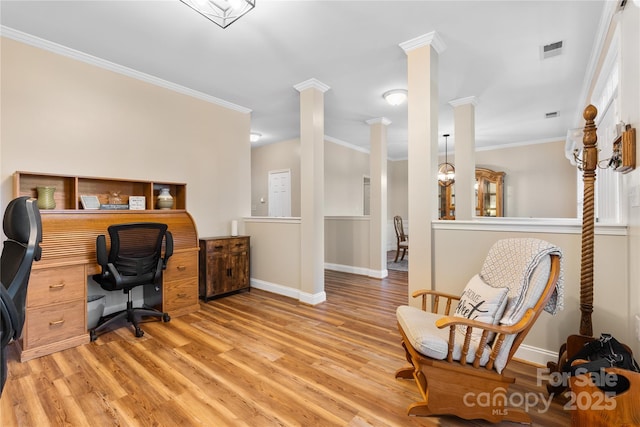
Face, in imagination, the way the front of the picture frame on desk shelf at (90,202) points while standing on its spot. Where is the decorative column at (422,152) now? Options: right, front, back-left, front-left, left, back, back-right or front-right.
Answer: front-left

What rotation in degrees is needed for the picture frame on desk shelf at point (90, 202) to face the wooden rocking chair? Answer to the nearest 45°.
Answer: approximately 45° to its left

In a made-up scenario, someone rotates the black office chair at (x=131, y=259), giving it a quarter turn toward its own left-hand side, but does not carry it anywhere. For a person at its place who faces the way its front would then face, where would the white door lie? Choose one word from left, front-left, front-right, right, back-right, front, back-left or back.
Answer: back

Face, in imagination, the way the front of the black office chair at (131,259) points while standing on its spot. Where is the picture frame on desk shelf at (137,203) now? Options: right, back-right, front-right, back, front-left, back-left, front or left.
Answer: front-right

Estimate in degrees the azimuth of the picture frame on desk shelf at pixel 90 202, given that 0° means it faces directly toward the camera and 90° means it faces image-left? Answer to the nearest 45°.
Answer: approximately 0°

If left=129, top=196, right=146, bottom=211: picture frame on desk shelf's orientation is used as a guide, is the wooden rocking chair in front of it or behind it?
in front

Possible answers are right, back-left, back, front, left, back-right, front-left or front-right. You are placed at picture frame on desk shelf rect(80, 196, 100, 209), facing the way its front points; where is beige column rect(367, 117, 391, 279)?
left

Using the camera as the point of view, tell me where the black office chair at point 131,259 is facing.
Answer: facing away from the viewer and to the left of the viewer

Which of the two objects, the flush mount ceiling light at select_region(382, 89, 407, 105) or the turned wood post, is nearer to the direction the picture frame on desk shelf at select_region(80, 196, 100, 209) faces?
the turned wood post

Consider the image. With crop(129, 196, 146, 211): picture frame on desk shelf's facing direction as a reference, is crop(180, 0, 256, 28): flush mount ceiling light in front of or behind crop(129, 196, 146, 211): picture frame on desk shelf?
in front

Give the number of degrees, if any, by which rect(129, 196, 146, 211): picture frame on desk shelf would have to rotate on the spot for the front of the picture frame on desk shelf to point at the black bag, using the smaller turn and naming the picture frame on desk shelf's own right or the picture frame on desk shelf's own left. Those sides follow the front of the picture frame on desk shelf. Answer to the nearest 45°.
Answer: approximately 45° to the picture frame on desk shelf's own left
